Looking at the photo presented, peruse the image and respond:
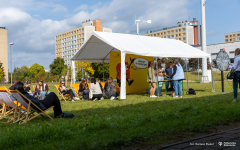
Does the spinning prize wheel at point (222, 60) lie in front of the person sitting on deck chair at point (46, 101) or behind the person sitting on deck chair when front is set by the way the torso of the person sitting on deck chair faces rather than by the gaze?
in front

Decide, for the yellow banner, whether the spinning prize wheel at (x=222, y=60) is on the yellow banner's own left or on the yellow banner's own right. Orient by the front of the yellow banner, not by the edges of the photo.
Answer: on the yellow banner's own left

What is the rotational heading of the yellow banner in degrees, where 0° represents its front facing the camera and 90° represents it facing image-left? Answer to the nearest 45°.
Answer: approximately 0°

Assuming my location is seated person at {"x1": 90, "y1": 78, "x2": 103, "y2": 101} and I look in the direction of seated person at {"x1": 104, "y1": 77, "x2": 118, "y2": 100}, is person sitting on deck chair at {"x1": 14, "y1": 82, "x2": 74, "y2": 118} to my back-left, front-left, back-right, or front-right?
back-right

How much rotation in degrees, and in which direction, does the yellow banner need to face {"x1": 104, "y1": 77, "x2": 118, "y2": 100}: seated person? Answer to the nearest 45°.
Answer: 0° — it already faces them

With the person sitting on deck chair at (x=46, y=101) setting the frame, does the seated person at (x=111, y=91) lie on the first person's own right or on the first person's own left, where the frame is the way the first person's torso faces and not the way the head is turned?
on the first person's own left

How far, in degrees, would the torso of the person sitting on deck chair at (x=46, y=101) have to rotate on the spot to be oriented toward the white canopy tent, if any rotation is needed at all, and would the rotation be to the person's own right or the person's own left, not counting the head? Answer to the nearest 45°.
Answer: approximately 45° to the person's own left

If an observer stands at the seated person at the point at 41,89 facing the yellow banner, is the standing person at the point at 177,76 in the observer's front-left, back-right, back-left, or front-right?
front-right

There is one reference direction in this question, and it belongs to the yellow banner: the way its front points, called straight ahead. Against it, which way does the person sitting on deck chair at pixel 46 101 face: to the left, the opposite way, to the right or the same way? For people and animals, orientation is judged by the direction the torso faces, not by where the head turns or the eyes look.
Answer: to the left

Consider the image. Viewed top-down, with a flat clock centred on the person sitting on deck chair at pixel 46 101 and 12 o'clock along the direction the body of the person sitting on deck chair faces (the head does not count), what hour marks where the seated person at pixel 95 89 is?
The seated person is roughly at 10 o'clock from the person sitting on deck chair.

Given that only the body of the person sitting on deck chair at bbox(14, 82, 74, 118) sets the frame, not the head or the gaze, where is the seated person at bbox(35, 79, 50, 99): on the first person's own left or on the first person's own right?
on the first person's own left

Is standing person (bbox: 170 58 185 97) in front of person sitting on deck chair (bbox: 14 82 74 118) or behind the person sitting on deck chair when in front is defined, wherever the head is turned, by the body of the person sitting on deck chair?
in front

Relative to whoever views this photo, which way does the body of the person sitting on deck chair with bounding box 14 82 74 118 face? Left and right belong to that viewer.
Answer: facing to the right of the viewer
